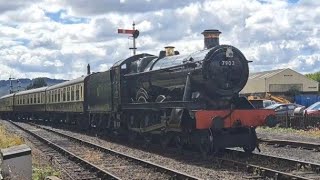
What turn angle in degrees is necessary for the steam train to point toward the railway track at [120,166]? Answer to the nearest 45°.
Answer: approximately 90° to its right

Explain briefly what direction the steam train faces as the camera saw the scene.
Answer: facing the viewer and to the right of the viewer

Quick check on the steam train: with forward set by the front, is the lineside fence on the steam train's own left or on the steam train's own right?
on the steam train's own left

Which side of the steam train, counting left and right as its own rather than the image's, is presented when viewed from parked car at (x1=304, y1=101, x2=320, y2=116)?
left
